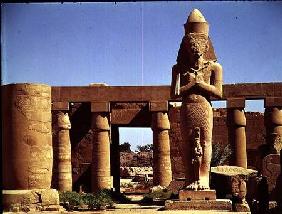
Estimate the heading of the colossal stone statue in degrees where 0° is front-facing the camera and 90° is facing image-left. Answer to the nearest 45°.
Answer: approximately 0°

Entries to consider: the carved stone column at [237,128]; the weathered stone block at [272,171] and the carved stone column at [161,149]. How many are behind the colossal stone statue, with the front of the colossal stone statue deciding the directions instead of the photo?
2

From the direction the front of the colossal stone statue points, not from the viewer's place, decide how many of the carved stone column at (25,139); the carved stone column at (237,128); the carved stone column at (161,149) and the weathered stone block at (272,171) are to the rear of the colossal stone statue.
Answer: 2

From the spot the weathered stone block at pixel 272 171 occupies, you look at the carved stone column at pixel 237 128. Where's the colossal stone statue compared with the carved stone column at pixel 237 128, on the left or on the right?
left

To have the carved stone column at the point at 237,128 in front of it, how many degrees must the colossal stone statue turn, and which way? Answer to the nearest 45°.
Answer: approximately 180°

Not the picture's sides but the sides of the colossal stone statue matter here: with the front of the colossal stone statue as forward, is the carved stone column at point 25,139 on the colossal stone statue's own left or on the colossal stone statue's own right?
on the colossal stone statue's own right

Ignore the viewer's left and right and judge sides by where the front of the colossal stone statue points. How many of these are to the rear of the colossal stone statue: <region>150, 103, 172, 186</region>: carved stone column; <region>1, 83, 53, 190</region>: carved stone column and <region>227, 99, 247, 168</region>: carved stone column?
2

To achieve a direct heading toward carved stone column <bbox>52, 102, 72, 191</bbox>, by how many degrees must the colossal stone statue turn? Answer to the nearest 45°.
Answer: approximately 135° to its right

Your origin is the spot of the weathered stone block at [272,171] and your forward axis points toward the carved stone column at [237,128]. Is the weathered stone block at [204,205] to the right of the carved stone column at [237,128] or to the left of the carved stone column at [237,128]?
left

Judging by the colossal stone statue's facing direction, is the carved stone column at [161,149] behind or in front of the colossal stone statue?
behind
